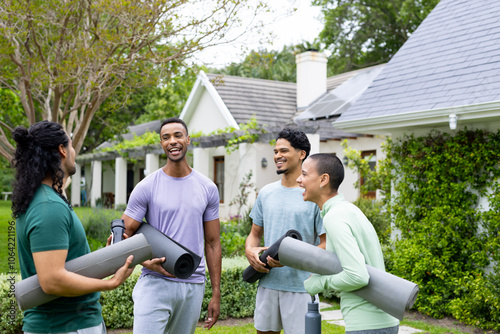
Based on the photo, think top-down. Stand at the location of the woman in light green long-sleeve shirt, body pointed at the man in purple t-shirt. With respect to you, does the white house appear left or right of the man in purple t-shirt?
right

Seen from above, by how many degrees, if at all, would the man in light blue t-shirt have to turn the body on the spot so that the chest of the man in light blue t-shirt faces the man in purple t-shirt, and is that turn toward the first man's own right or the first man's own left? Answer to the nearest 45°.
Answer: approximately 45° to the first man's own right

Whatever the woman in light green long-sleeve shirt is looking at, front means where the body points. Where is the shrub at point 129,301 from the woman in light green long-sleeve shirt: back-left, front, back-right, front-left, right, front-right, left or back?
front-right

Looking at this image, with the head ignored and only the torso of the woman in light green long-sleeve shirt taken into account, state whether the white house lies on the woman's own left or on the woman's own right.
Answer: on the woman's own right

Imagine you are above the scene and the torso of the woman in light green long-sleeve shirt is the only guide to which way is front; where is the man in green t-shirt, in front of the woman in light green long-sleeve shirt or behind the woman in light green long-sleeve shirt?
in front

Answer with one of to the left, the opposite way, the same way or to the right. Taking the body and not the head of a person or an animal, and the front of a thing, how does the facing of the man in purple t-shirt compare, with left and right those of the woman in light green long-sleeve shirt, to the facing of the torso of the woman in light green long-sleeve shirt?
to the left

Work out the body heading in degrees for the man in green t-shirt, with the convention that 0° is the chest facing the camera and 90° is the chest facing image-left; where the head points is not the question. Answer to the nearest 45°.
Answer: approximately 270°

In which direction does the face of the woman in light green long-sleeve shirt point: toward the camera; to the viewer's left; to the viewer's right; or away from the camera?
to the viewer's left

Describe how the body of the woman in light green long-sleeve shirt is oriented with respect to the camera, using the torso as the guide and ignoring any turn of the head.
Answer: to the viewer's left

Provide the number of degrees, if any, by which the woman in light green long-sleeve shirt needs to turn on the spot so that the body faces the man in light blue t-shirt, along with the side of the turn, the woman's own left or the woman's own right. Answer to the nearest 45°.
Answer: approximately 45° to the woman's own right

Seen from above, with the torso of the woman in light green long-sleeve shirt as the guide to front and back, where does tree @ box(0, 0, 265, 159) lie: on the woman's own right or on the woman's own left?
on the woman's own right
